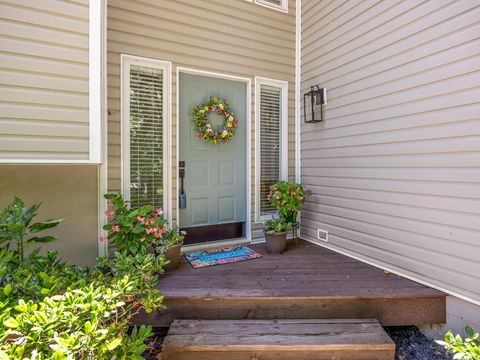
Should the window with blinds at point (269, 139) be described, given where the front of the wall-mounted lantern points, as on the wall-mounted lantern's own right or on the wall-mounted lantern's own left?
on the wall-mounted lantern's own right

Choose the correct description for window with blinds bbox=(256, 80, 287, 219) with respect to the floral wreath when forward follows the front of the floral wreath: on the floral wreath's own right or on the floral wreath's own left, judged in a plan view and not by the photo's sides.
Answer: on the floral wreath's own left

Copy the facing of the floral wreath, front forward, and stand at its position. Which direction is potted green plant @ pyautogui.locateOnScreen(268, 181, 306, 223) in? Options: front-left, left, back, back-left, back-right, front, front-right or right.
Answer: left

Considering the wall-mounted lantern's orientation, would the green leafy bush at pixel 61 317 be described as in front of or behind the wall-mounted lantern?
in front

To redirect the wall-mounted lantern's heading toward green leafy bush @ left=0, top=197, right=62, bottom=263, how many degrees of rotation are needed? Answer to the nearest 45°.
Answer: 0° — it already faces it

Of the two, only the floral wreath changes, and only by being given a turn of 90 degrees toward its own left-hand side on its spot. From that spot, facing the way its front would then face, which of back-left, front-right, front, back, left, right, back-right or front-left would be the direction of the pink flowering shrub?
back-right

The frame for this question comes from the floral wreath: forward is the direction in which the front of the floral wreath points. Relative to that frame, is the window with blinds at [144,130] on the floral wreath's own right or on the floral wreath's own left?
on the floral wreath's own right

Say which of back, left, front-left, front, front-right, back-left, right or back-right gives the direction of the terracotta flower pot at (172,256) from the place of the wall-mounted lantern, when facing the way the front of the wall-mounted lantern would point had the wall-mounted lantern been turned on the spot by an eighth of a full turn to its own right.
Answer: front-left

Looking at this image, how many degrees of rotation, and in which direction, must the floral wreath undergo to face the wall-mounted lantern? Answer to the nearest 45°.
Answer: approximately 90° to its left

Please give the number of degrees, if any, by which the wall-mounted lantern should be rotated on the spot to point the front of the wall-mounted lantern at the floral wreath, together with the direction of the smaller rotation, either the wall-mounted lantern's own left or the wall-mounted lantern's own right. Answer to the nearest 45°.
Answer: approximately 45° to the wall-mounted lantern's own right

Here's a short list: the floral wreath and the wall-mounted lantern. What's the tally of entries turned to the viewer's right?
0

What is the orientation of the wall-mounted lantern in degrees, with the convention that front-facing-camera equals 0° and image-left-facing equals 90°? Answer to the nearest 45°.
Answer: approximately 45°

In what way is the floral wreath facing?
toward the camera
